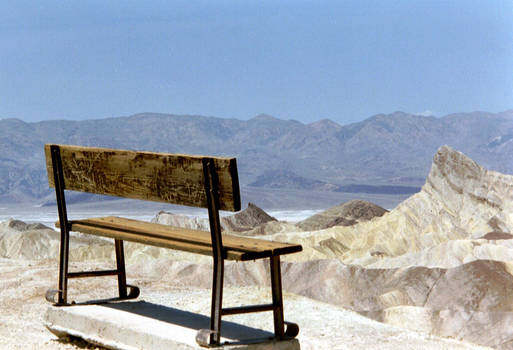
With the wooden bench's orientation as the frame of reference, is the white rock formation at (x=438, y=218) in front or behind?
in front

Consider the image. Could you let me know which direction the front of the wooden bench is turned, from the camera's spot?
facing away from the viewer and to the right of the viewer

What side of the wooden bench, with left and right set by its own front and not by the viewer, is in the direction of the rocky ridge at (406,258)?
front

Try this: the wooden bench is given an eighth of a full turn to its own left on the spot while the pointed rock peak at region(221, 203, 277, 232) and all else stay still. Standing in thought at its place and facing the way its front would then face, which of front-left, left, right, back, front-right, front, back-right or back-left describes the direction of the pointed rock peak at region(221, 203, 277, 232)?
front
